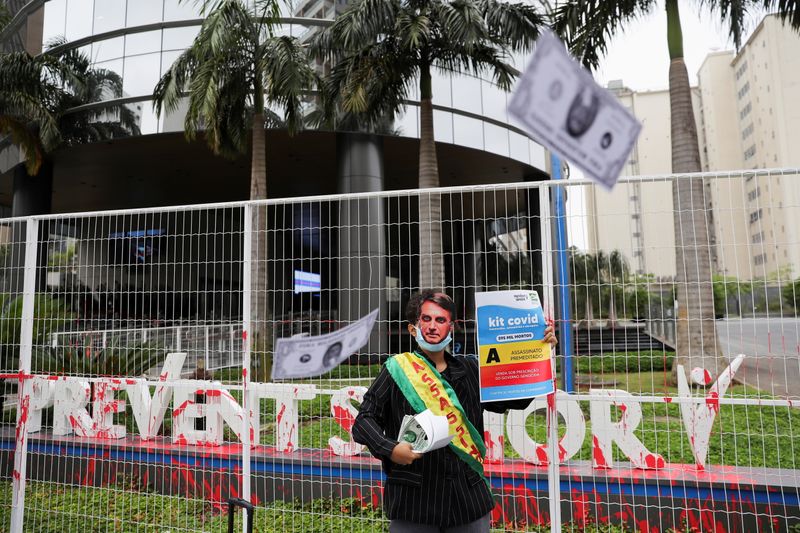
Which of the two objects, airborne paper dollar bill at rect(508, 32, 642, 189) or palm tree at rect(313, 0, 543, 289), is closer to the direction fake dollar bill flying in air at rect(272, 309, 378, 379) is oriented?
the airborne paper dollar bill

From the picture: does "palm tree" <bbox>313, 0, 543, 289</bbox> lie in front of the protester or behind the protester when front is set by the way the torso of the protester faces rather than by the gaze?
behind

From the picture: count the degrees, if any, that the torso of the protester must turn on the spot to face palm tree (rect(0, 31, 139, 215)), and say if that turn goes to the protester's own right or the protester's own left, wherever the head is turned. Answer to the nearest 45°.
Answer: approximately 135° to the protester's own right

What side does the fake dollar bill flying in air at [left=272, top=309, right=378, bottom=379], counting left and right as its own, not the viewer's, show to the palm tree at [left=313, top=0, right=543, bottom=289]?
back

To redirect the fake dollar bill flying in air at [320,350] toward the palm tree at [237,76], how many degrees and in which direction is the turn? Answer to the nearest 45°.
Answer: approximately 180°

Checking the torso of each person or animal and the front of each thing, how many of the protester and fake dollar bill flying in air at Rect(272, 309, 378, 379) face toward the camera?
2

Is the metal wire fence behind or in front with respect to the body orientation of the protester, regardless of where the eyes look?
behind

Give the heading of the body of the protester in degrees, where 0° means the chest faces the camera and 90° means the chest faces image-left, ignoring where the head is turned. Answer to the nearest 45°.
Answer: approximately 0°
